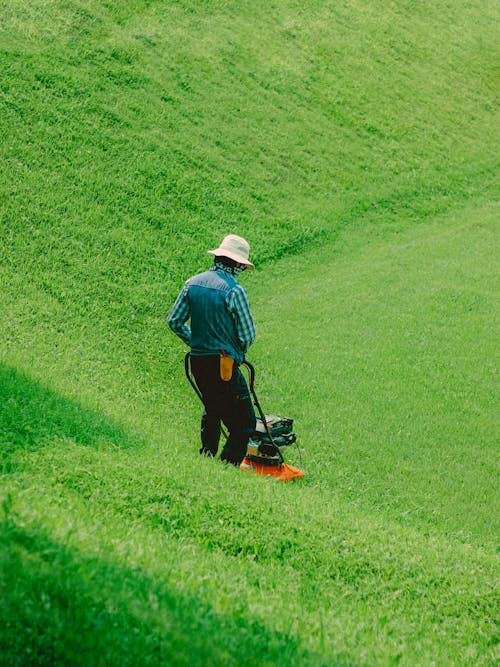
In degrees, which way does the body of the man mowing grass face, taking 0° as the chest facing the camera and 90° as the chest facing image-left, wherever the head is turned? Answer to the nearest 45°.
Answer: approximately 225°
